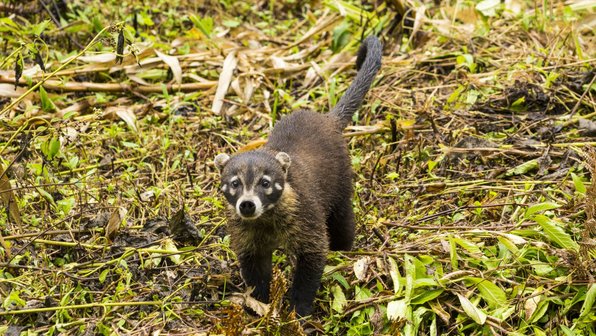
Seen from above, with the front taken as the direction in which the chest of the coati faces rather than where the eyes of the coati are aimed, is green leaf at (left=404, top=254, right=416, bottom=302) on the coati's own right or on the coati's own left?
on the coati's own left

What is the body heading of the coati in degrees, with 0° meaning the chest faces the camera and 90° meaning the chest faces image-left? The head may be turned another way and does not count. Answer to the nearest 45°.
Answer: approximately 45°

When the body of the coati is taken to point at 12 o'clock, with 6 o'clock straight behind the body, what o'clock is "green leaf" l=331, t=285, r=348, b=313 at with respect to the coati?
The green leaf is roughly at 9 o'clock from the coati.

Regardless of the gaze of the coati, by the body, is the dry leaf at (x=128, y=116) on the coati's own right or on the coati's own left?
on the coati's own right

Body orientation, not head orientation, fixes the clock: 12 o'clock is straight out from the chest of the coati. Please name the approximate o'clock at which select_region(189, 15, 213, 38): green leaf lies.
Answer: The green leaf is roughly at 4 o'clock from the coati.

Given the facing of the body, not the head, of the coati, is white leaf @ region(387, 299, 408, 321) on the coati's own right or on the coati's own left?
on the coati's own left

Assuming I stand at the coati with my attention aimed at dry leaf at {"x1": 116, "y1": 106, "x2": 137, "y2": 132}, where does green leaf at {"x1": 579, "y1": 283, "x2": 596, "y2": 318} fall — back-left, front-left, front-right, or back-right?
back-right

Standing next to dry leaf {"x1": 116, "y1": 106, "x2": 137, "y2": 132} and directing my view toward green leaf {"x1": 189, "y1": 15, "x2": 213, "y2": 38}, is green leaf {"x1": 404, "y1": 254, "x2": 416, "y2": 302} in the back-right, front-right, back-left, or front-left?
back-right

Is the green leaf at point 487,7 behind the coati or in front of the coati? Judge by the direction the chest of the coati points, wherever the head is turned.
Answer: behind

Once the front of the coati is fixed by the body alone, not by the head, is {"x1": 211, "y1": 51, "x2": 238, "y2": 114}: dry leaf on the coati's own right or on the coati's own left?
on the coati's own right

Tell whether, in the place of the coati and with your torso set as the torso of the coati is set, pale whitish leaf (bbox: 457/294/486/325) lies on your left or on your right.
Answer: on your left

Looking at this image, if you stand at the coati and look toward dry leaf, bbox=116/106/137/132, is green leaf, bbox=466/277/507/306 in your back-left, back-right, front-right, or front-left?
back-right

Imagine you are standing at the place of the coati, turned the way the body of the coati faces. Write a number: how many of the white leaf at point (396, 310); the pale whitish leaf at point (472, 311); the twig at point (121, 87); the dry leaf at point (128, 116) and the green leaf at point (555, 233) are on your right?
2

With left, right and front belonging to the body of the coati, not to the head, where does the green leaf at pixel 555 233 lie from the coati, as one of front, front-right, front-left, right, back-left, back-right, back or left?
back-left

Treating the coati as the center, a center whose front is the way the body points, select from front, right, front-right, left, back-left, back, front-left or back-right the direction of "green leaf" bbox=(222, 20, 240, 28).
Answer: back-right

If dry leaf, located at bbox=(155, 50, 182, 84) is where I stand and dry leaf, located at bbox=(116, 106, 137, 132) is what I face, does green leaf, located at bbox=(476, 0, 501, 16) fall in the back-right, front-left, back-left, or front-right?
back-left
